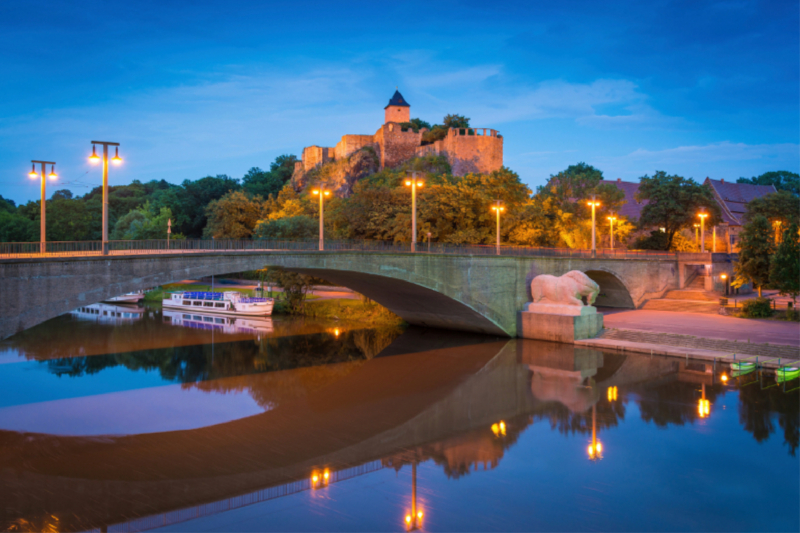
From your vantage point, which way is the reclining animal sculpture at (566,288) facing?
to the viewer's right

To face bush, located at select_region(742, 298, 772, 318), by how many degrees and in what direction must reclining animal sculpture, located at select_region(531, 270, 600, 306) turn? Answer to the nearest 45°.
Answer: approximately 45° to its left
